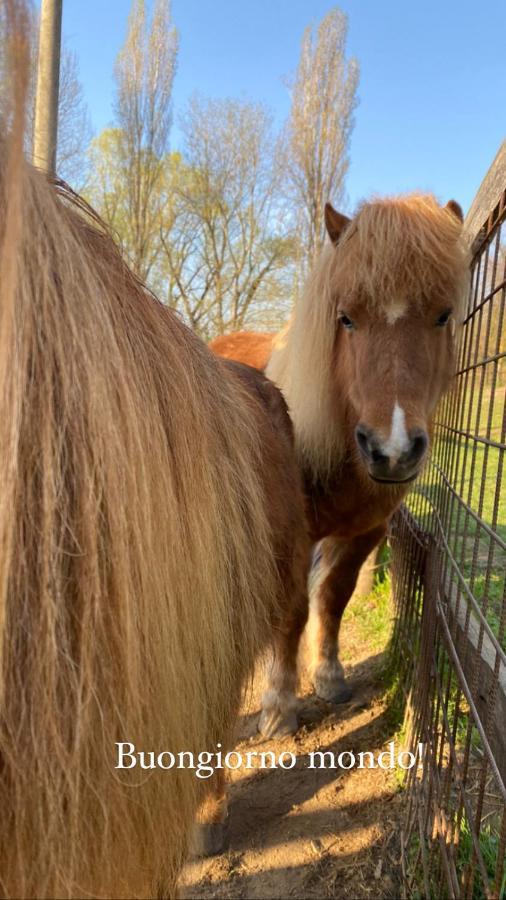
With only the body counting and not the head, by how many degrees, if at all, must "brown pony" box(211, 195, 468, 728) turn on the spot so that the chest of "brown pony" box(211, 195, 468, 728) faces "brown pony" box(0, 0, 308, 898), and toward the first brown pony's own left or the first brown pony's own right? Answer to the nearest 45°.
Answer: approximately 45° to the first brown pony's own right

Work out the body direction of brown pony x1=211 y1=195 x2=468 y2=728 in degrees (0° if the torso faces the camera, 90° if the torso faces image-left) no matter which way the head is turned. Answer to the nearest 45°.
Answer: approximately 315°

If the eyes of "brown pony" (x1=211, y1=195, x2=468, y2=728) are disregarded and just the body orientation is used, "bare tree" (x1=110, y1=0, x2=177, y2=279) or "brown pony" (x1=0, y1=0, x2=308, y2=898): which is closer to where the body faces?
the brown pony

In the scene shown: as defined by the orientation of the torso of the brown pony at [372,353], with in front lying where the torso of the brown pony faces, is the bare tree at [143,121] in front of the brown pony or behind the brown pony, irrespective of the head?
behind
